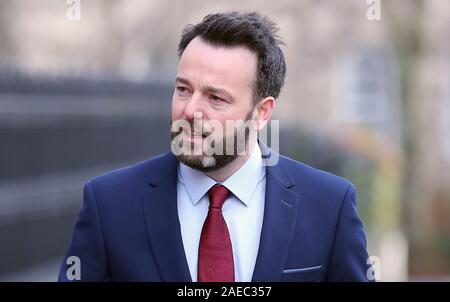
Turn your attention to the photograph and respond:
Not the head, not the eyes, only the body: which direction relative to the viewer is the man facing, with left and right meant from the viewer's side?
facing the viewer
